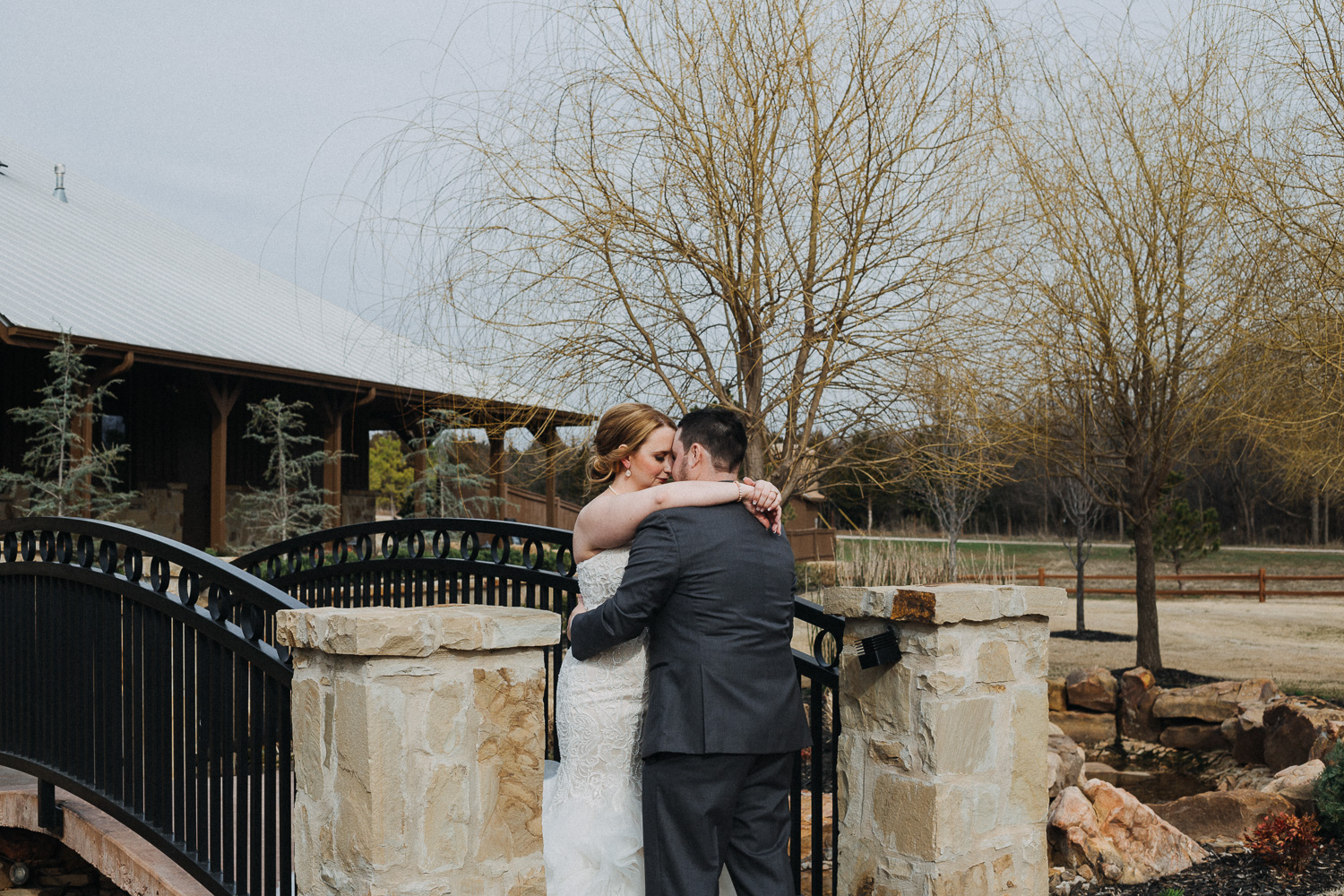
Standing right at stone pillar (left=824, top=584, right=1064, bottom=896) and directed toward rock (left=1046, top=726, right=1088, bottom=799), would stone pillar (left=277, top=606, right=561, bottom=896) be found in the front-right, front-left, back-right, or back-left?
back-left

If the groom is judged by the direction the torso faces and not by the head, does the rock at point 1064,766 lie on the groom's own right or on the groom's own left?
on the groom's own right

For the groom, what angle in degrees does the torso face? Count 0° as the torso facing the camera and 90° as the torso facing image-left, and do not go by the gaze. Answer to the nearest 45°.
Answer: approximately 135°

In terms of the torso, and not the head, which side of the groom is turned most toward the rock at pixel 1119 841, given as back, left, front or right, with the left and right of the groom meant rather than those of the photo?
right

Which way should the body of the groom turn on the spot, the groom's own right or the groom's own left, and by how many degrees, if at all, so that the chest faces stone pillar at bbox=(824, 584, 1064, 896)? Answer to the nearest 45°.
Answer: approximately 90° to the groom's own right

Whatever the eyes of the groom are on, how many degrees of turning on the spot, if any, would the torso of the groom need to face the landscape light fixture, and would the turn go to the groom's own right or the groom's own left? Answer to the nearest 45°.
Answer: approximately 90° to the groom's own right

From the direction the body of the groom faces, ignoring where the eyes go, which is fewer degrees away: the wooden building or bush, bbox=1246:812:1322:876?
the wooden building

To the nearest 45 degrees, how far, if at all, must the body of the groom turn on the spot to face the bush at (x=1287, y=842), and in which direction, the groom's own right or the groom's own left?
approximately 90° to the groom's own right

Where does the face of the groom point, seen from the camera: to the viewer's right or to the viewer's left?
to the viewer's left
